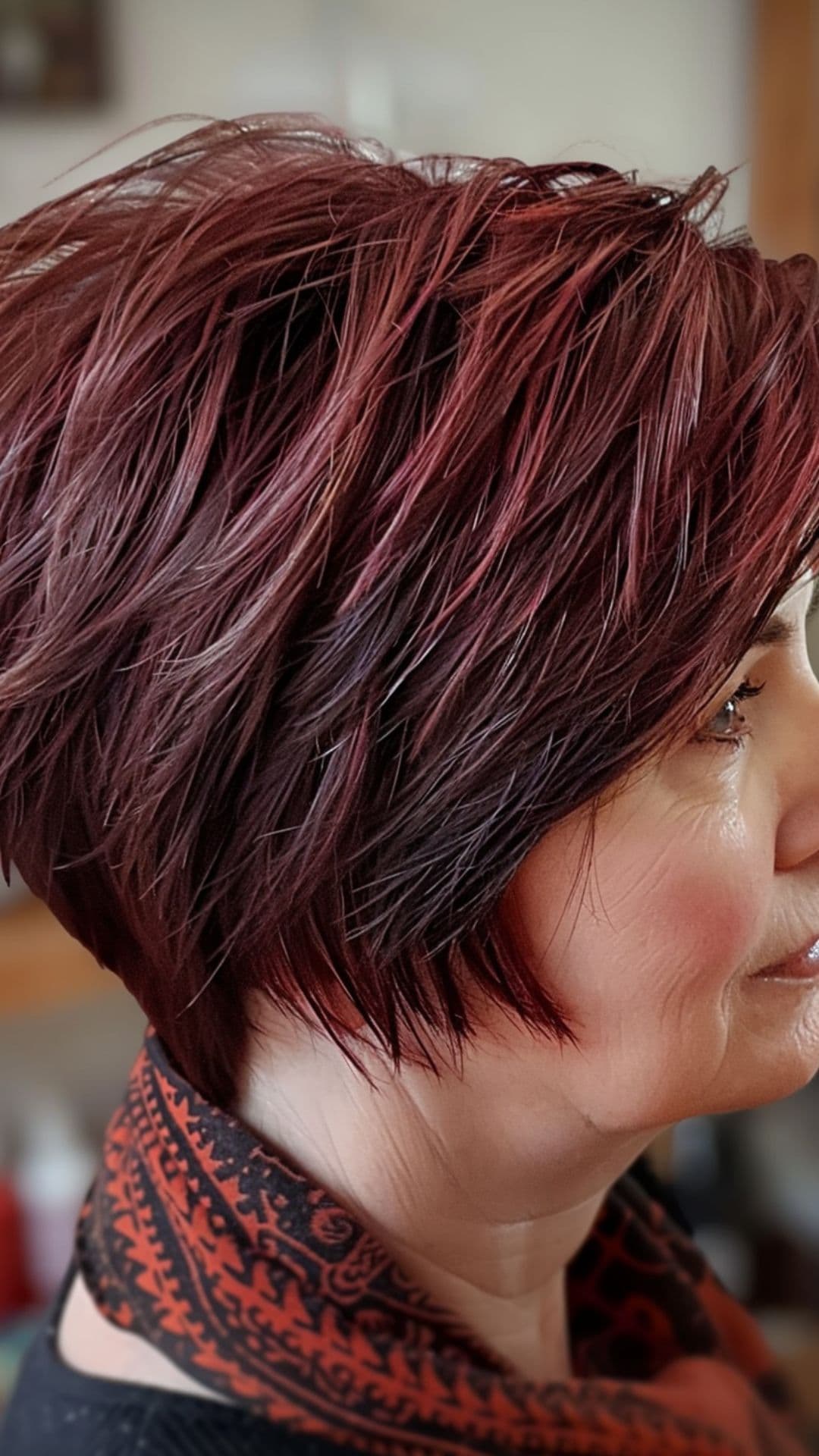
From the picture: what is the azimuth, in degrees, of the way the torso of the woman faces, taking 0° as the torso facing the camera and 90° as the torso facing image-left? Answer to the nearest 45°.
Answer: approximately 270°

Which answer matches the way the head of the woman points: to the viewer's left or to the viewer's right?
to the viewer's right
